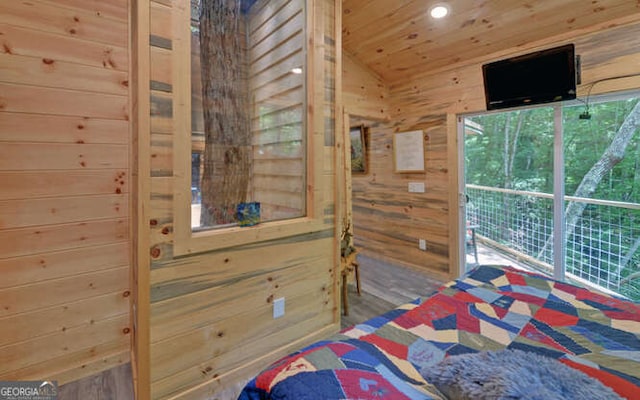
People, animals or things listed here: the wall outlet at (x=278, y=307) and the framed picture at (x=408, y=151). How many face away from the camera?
0

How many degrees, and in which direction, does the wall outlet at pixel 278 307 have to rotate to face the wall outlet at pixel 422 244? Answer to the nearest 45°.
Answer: approximately 90° to its left

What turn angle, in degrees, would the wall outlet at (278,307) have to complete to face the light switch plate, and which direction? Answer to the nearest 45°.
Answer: approximately 90° to its left

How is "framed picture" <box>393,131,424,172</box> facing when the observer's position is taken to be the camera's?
facing the viewer and to the left of the viewer

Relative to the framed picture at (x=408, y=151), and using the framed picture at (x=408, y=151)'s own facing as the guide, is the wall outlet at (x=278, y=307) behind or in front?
in front

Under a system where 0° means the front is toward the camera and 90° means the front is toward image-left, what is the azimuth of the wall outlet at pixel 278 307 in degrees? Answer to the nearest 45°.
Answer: approximately 315°

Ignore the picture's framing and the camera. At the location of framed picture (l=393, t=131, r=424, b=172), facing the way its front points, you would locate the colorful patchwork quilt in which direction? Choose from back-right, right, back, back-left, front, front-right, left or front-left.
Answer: front-left

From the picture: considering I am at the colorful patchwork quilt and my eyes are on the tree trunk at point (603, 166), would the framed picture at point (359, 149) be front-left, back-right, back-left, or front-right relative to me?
front-left

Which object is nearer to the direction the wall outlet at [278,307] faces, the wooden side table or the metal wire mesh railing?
the metal wire mesh railing

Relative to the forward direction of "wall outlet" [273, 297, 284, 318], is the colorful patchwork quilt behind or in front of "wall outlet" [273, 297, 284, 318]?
in front
